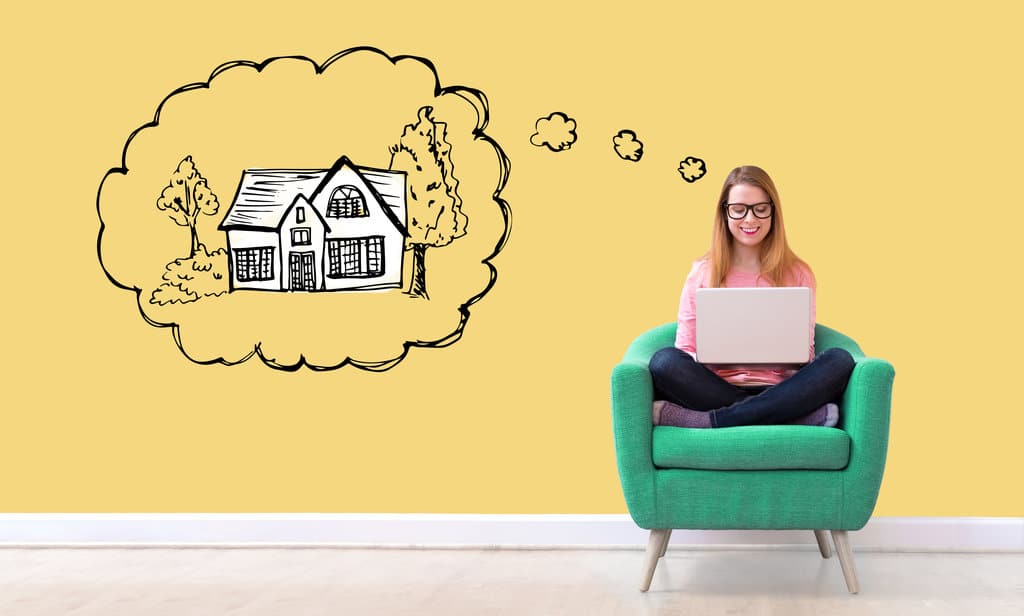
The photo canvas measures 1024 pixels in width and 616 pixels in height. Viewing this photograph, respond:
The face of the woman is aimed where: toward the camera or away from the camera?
toward the camera

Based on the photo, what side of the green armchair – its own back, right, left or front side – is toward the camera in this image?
front

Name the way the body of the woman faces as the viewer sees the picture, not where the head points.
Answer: toward the camera
